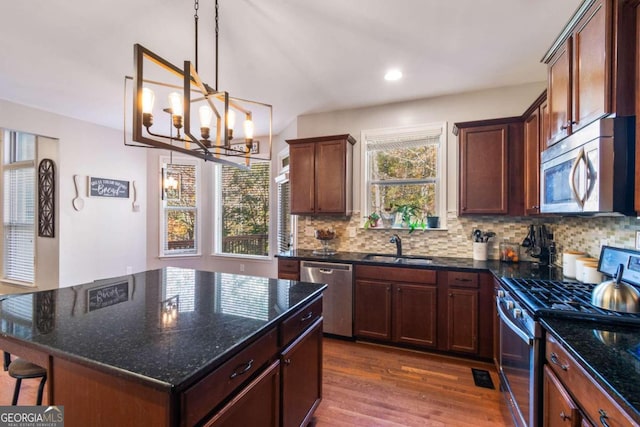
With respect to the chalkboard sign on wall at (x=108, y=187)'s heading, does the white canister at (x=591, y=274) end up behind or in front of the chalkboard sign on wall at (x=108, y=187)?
in front

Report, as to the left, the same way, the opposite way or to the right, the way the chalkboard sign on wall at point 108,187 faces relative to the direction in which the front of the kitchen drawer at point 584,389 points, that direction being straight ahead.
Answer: the opposite way

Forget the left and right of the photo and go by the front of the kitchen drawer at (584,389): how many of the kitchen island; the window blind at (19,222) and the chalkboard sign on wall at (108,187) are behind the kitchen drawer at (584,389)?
0

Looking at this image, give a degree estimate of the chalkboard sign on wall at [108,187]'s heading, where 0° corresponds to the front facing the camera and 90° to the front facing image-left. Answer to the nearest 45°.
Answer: approximately 315°

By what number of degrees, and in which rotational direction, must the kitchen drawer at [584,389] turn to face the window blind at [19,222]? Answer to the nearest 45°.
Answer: approximately 45° to its right

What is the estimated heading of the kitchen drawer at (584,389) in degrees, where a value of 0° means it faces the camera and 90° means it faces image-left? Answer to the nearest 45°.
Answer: approximately 45°

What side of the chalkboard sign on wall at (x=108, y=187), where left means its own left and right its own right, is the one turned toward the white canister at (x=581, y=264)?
front

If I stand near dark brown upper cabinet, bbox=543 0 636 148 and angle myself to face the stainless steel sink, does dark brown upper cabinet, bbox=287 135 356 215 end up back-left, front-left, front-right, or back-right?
front-left

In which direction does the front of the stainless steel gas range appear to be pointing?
to the viewer's left

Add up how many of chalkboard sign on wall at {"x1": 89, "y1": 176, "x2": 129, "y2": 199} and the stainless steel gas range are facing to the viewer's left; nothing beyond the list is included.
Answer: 1

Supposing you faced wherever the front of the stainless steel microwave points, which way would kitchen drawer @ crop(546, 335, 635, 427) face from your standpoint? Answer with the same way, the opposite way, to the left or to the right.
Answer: the same way

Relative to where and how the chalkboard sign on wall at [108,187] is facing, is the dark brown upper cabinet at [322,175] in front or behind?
in front

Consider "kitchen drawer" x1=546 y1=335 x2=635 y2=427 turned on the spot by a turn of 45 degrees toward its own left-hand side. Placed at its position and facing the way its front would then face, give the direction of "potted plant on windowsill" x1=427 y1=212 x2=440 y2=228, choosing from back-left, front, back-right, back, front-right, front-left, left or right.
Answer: back-right

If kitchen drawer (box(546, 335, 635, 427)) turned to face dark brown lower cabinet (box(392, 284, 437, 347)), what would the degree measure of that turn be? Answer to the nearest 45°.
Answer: approximately 90° to its right
